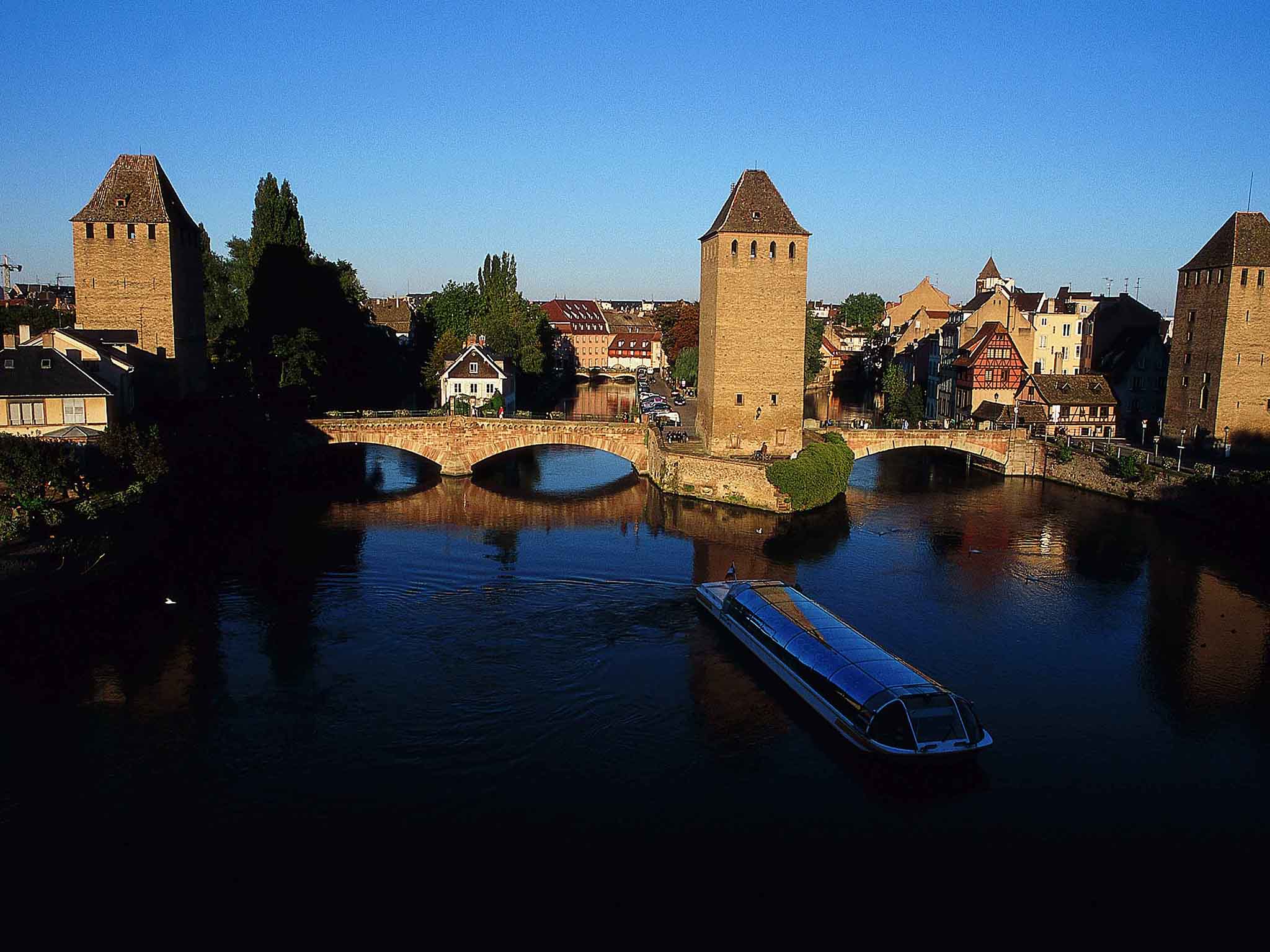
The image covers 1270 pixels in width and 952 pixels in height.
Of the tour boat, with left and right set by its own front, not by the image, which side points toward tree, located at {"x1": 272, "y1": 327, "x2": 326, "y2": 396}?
back

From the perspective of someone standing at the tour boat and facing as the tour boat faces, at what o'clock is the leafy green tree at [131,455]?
The leafy green tree is roughly at 5 o'clock from the tour boat.

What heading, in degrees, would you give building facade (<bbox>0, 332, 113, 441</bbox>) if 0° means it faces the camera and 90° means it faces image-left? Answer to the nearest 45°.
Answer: approximately 0°

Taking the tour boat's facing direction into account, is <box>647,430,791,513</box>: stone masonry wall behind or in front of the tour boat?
behind

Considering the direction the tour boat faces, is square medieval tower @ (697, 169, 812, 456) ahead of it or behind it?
behind

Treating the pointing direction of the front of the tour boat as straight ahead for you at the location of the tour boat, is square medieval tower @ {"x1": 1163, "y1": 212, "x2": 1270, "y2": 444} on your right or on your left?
on your left

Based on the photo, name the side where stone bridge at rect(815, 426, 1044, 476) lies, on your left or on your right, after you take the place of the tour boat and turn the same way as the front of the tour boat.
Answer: on your left

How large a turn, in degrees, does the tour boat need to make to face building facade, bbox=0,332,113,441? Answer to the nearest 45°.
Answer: approximately 135° to its right

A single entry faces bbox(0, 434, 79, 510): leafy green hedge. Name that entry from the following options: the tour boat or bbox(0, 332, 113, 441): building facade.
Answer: the building facade

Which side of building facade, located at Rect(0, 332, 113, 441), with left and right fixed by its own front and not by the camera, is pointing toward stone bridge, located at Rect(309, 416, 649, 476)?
left

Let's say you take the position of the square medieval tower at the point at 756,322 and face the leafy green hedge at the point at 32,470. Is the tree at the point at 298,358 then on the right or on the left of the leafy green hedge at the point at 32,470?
right

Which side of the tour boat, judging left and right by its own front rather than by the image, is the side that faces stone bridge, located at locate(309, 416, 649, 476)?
back
